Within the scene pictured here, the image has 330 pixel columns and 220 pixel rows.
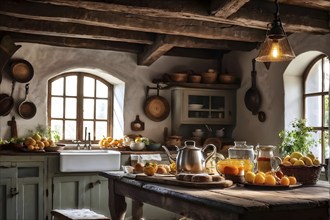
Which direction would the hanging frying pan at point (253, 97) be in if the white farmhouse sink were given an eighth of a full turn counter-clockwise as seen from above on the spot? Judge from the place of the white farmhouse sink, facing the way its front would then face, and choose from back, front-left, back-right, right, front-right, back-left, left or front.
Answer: front-left

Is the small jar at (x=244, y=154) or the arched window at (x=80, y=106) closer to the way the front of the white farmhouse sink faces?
the small jar

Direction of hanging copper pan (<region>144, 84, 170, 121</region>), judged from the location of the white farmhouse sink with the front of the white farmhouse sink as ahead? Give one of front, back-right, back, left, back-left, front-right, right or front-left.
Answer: back-left

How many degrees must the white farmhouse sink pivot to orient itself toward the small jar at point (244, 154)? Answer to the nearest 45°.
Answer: approximately 45° to its left

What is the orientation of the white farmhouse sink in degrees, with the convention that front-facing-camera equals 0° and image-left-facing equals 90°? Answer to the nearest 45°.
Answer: approximately 0°

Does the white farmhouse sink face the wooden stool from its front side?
yes

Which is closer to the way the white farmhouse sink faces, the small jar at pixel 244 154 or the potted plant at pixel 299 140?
the small jar

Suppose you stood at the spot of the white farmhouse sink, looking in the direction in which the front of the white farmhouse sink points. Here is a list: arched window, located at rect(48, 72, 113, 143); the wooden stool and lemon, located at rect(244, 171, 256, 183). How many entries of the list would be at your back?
1

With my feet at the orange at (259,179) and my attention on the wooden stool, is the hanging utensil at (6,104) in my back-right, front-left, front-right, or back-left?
front-right

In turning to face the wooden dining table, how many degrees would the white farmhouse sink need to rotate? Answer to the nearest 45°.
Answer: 0° — it already faces it

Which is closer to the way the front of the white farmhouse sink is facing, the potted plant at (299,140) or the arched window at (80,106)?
the potted plant

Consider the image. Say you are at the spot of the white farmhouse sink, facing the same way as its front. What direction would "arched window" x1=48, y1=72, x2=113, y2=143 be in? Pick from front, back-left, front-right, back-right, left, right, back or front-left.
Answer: back

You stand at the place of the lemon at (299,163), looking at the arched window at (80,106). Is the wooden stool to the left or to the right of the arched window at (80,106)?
left

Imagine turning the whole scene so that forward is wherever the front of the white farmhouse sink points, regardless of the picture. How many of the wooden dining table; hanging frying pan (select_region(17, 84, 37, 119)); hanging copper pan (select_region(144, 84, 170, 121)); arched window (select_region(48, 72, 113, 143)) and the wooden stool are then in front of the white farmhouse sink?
2

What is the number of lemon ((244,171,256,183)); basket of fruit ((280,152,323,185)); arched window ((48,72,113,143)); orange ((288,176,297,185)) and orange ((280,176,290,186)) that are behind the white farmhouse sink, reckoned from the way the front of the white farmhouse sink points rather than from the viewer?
1

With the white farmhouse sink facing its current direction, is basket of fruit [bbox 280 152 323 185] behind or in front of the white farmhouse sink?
in front

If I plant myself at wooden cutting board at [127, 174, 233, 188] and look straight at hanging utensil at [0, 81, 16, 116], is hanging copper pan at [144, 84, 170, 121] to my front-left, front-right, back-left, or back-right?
front-right

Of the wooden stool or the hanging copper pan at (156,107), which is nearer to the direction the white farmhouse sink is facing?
the wooden stool

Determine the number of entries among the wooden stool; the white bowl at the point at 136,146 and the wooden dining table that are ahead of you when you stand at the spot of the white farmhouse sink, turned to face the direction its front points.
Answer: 2

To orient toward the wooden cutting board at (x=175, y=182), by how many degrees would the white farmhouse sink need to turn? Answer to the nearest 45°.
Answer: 0° — it already faces it
